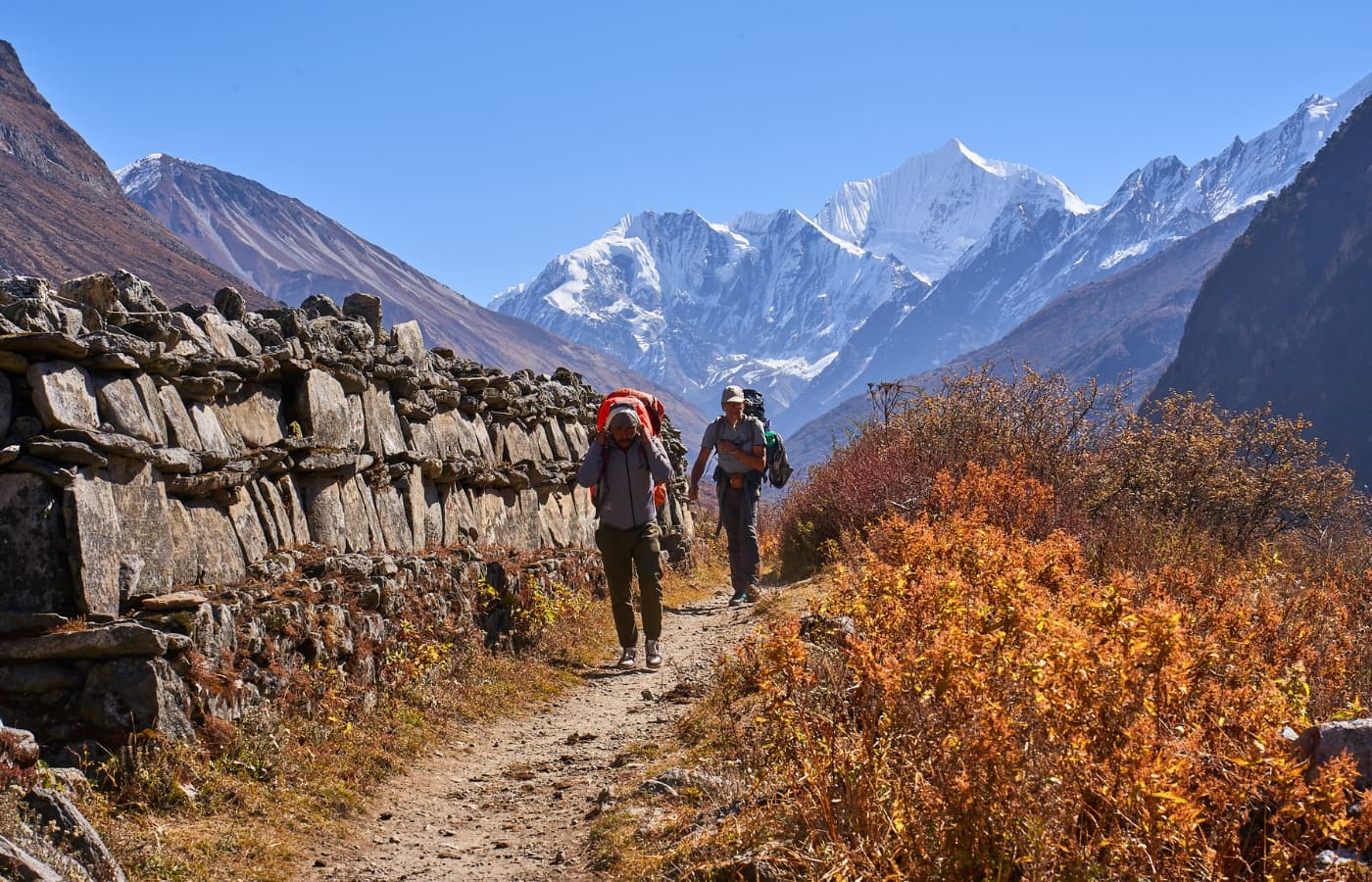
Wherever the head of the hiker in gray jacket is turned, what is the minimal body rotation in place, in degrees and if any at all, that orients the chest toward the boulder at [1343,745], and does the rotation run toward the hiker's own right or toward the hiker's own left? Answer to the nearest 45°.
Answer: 0° — they already face it

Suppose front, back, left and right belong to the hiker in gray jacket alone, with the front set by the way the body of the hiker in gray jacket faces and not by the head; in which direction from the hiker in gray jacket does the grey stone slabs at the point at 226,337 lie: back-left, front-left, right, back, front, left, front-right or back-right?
front-right

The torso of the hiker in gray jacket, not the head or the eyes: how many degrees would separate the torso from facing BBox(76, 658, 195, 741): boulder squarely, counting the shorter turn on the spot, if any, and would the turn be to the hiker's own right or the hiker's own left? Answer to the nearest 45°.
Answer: approximately 45° to the hiker's own right

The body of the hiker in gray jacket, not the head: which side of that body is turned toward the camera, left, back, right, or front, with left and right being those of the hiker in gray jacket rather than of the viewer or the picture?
front

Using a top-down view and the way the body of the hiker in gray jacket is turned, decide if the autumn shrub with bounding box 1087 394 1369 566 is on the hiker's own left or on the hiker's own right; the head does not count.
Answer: on the hiker's own left

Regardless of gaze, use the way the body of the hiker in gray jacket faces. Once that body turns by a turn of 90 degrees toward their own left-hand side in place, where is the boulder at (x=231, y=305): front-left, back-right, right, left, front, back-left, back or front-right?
back-right

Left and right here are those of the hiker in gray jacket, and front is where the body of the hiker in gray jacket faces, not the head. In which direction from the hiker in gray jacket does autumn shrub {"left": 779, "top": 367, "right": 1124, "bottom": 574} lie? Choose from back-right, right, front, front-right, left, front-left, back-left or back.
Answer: back-left

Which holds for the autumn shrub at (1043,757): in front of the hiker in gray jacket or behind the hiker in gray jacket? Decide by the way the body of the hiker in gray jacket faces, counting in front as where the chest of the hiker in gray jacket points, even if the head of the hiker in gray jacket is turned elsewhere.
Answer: in front

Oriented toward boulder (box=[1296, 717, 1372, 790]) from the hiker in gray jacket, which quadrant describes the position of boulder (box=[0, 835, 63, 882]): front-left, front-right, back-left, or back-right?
front-right

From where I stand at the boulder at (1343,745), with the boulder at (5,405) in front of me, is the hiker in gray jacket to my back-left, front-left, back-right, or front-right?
front-right

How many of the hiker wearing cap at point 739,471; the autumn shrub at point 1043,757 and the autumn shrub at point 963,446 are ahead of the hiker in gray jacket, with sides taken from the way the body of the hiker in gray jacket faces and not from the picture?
1

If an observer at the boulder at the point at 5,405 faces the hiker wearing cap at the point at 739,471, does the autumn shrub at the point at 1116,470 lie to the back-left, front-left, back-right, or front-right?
front-right

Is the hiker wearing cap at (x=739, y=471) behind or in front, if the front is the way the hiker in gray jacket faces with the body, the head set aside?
behind

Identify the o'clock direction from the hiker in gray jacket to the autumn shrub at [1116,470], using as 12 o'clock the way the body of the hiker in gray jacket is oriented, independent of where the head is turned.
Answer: The autumn shrub is roughly at 8 o'clock from the hiker in gray jacket.

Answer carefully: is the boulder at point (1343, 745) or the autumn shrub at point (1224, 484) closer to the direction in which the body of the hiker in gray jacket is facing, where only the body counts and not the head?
the boulder
